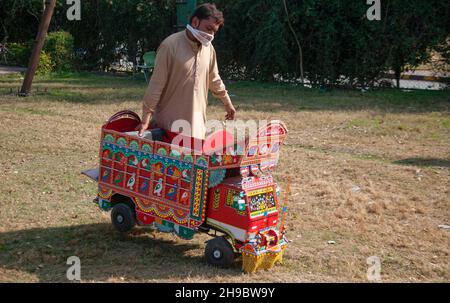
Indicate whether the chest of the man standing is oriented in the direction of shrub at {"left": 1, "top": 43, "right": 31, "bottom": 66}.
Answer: no

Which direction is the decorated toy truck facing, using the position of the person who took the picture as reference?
facing the viewer and to the right of the viewer

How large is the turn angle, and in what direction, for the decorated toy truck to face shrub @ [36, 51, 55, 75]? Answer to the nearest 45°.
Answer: approximately 135° to its left

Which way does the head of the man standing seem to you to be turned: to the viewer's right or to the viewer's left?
to the viewer's right

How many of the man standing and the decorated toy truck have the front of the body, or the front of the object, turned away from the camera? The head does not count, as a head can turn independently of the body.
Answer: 0

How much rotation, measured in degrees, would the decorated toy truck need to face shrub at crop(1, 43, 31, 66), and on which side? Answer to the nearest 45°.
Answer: approximately 135° to its left
